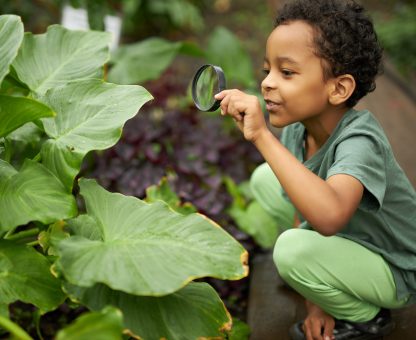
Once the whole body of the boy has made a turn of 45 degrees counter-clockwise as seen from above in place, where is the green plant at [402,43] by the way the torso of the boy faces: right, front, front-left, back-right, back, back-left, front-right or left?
back-right

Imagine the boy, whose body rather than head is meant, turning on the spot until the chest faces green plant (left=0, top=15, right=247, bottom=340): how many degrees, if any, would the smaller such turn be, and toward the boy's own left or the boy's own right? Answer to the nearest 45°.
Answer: approximately 45° to the boy's own left

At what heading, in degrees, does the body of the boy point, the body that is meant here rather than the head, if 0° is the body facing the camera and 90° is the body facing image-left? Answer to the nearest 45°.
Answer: approximately 90°
